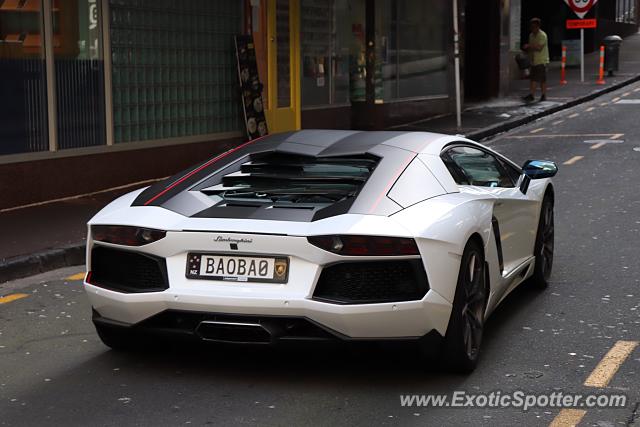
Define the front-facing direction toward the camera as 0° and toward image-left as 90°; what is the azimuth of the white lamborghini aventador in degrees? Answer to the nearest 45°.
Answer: approximately 225°

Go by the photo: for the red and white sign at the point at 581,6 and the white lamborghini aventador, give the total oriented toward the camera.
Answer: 1

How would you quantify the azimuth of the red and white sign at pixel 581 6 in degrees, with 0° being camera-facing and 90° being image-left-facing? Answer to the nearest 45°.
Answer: approximately 0°

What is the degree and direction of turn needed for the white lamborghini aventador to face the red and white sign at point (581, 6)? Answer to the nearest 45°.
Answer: approximately 45° to its left

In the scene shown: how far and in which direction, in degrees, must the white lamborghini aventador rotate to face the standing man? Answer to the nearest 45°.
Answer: approximately 45° to its left

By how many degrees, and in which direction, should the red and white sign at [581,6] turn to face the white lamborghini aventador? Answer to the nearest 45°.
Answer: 0° — it already faces it
